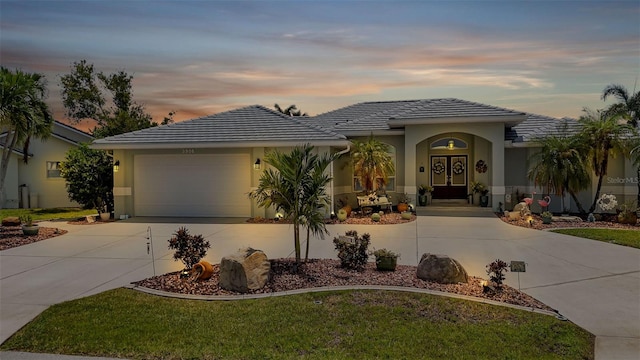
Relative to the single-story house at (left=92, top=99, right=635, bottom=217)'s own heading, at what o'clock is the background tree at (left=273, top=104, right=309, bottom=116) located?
The background tree is roughly at 6 o'clock from the single-story house.

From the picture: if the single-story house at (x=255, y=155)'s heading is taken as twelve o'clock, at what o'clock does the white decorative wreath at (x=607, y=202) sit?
The white decorative wreath is roughly at 9 o'clock from the single-story house.

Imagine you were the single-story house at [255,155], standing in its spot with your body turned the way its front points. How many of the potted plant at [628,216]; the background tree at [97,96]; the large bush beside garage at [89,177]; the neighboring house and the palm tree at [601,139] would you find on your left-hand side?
2

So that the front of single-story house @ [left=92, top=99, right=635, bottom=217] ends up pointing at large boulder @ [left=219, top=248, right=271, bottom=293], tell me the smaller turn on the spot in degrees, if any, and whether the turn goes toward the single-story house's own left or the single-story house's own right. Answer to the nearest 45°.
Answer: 0° — it already faces it

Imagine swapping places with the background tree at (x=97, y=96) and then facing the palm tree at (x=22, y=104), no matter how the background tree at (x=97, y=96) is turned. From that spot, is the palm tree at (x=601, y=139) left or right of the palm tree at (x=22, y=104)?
left

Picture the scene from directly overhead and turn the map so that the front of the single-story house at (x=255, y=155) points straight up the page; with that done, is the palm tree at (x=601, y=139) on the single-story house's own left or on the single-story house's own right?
on the single-story house's own left

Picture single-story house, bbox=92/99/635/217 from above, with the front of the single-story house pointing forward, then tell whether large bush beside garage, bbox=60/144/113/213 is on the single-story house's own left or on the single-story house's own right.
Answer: on the single-story house's own right

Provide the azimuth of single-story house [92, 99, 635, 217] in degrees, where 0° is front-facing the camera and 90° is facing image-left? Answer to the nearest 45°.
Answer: approximately 0°

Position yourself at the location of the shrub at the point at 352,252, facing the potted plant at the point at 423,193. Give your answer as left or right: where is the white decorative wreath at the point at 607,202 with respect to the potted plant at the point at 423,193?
right

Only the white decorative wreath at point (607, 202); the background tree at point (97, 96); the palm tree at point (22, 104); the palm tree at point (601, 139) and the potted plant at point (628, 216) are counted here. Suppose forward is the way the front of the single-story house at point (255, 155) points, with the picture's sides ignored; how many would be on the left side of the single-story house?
3

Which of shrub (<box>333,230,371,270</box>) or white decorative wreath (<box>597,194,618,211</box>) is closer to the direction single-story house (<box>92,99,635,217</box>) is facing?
the shrub

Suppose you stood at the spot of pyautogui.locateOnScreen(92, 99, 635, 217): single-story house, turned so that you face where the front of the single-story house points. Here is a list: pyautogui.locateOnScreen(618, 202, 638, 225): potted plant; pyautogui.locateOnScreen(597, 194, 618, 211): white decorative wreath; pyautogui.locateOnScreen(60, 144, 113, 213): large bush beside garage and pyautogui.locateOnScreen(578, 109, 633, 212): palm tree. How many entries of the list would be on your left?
3

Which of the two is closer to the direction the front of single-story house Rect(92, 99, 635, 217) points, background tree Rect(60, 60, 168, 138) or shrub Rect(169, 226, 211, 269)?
the shrub
